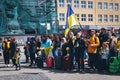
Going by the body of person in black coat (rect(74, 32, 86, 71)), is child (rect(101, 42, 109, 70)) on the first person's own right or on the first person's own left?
on the first person's own left

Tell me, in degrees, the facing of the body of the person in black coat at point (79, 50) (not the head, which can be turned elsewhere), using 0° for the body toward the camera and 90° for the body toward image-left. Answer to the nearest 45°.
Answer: approximately 45°

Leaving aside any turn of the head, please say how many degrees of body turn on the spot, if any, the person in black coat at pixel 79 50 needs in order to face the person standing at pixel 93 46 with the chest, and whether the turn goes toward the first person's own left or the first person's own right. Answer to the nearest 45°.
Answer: approximately 135° to the first person's own left
